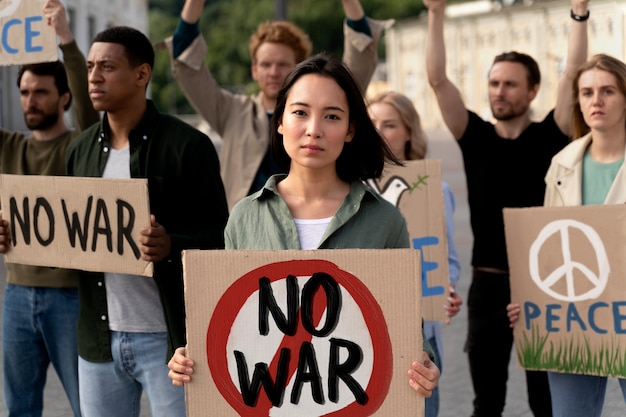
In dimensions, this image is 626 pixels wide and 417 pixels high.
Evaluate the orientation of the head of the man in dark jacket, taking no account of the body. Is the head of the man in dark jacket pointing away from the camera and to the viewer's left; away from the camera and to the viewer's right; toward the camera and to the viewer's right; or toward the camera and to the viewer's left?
toward the camera and to the viewer's left

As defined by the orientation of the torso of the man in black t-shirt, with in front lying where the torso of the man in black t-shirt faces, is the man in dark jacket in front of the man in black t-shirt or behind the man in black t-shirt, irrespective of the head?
in front

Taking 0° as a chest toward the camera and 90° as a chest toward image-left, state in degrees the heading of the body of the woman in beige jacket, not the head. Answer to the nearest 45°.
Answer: approximately 0°

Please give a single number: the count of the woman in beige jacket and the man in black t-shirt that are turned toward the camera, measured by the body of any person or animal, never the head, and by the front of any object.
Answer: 2

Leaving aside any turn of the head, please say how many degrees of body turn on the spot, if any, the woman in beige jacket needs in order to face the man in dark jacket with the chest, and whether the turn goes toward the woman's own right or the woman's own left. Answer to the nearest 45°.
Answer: approximately 45° to the woman's own right

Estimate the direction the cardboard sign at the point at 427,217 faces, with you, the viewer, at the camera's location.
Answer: facing the viewer

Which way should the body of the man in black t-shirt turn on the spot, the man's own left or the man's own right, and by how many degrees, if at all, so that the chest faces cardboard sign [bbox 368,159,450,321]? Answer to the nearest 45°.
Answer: approximately 45° to the man's own right

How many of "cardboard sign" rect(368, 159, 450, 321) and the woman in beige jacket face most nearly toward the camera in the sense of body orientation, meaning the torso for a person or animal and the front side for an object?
2

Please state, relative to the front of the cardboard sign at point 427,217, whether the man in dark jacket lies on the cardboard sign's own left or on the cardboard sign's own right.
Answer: on the cardboard sign's own right

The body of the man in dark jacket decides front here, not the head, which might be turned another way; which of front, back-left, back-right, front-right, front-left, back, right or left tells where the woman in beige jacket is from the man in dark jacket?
back-left

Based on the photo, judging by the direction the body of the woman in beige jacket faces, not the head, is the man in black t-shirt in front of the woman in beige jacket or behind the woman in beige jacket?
behind

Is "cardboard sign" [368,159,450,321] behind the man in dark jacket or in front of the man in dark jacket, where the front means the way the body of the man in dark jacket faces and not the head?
behind
